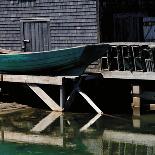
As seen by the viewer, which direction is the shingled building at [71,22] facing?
toward the camera

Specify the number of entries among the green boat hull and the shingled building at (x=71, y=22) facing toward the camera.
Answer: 1

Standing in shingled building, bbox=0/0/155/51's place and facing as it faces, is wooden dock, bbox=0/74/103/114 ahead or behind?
ahead

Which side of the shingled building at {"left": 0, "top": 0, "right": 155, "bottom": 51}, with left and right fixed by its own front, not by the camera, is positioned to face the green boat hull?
front
